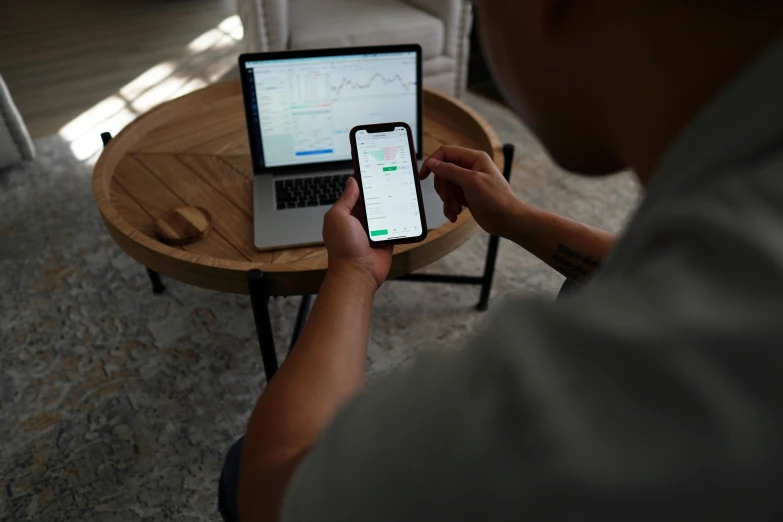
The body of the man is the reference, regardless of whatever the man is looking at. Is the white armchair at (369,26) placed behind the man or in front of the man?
in front

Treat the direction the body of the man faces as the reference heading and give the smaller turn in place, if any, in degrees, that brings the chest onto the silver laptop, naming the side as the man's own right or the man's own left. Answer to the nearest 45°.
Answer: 0° — they already face it

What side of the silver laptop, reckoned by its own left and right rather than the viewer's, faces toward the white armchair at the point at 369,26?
back

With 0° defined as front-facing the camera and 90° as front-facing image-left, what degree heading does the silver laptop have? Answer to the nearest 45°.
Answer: approximately 0°

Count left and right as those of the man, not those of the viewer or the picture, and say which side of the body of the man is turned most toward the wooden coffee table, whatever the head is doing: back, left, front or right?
front

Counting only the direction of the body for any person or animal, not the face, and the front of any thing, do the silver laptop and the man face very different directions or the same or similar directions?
very different directions

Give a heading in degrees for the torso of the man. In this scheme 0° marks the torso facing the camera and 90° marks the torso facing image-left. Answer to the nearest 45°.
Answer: approximately 135°

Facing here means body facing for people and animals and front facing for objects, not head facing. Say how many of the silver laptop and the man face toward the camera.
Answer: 1

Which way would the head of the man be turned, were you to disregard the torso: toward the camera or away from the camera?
away from the camera
